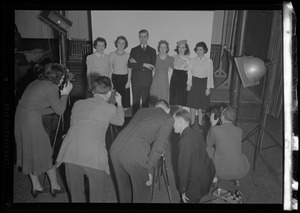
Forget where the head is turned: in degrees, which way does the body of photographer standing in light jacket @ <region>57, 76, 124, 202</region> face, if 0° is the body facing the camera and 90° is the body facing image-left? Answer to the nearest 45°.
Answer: approximately 225°

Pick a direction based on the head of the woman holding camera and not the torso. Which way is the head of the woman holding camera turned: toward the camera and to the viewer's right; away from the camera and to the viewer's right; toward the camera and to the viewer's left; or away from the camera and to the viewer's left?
away from the camera and to the viewer's right

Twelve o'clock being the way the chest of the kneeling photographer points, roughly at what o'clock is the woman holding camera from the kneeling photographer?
The woman holding camera is roughly at 10 o'clock from the kneeling photographer.

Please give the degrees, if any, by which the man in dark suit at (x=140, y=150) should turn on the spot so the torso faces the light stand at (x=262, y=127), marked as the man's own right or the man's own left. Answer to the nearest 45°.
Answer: approximately 45° to the man's own right

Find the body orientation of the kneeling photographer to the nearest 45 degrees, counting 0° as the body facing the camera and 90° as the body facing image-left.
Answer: approximately 135°
